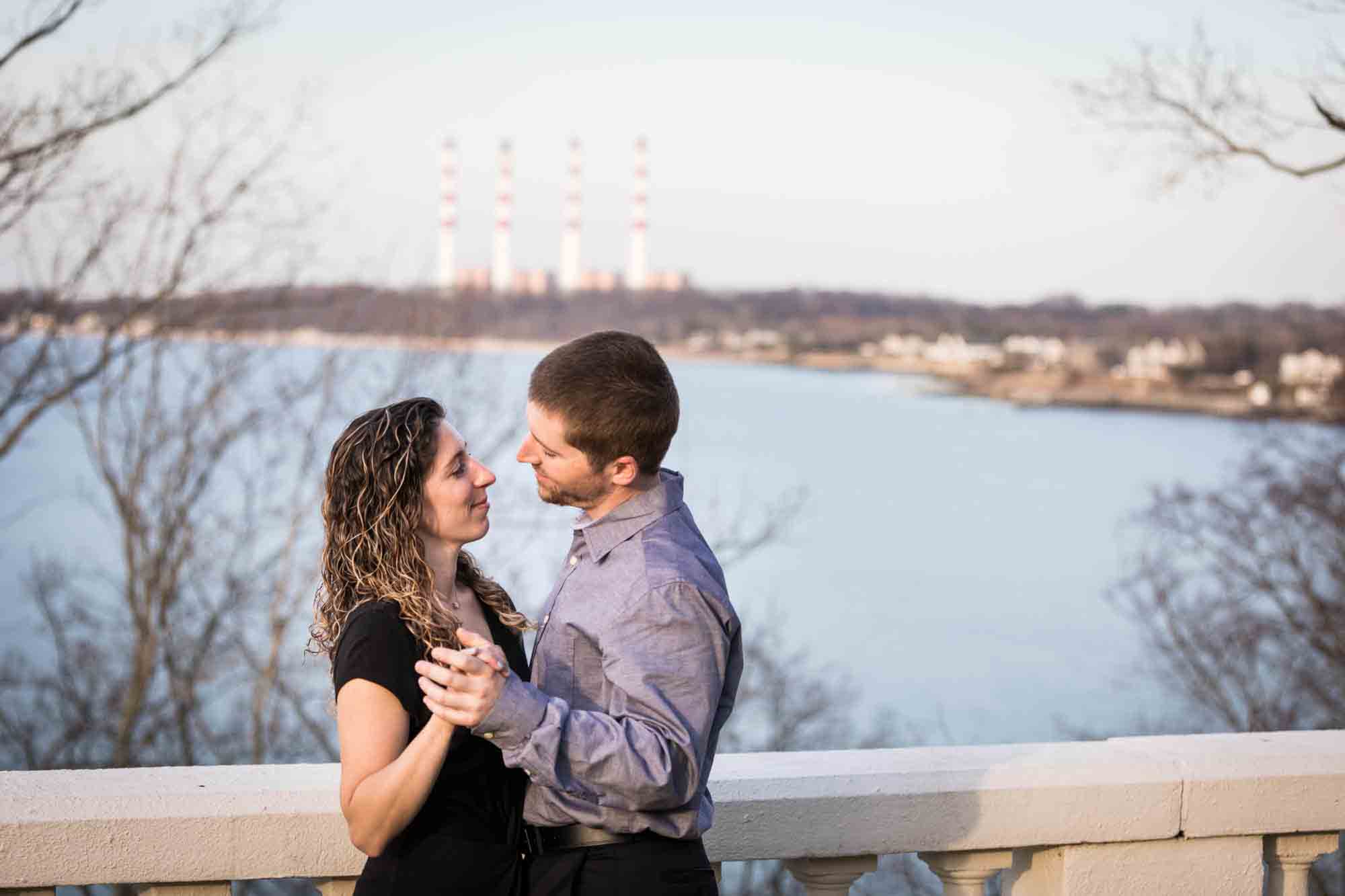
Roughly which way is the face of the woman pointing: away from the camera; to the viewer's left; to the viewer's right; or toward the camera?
to the viewer's right

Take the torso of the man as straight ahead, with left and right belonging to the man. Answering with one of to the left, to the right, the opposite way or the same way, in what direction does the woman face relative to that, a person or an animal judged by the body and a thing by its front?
the opposite way

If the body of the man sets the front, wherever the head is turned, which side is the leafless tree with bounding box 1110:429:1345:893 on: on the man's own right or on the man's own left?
on the man's own right

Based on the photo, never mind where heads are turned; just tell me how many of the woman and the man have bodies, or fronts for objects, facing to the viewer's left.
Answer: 1

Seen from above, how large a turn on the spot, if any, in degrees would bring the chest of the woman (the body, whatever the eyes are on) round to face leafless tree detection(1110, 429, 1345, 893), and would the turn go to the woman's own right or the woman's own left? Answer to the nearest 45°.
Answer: approximately 45° to the woman's own left

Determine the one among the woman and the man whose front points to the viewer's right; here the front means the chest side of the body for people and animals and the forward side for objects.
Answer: the woman

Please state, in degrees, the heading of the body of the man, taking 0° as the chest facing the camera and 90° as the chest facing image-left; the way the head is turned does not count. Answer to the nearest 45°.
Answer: approximately 90°

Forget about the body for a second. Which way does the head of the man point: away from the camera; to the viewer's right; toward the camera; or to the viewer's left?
to the viewer's left

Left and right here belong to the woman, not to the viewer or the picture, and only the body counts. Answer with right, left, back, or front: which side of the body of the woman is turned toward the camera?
right
